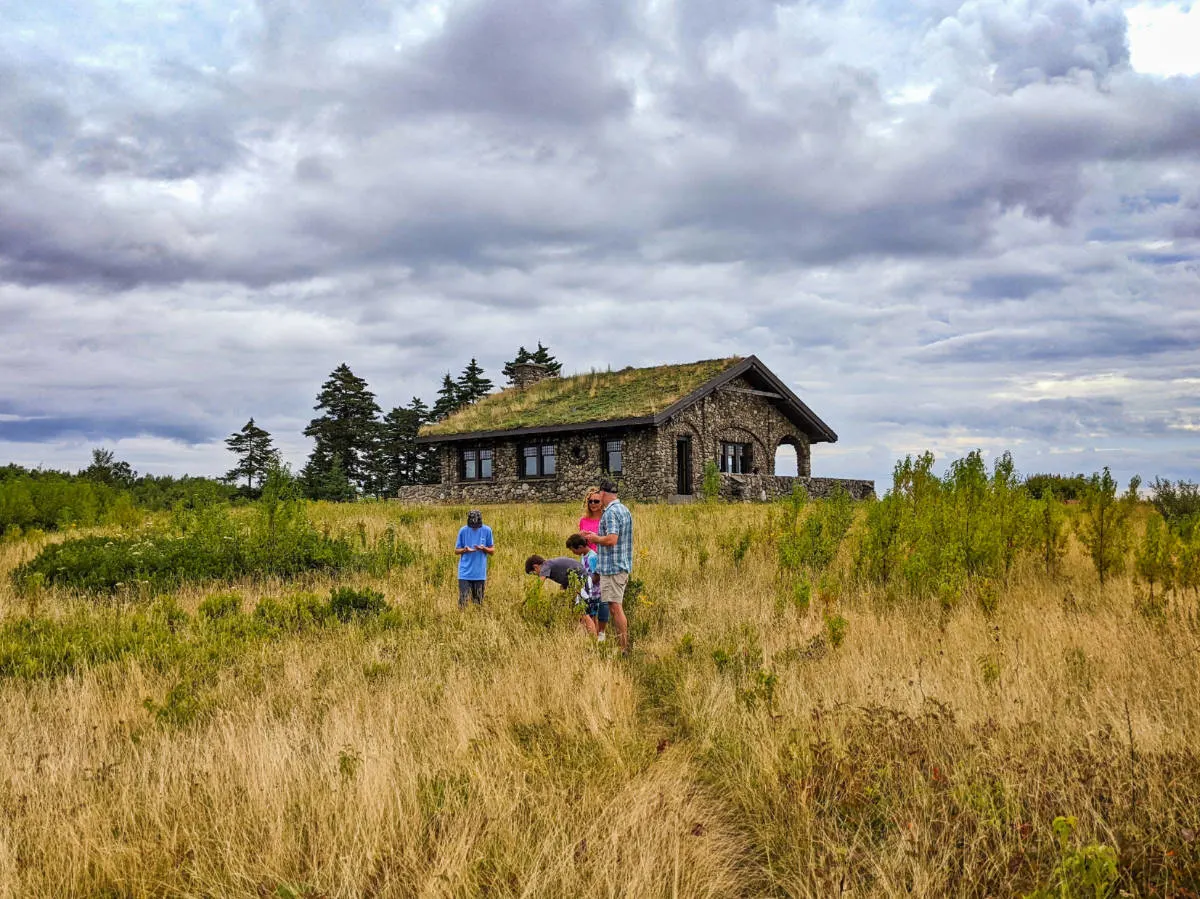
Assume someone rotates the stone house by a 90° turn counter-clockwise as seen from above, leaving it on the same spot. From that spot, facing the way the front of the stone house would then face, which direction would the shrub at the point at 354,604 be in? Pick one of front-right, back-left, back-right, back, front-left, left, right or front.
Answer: back-right

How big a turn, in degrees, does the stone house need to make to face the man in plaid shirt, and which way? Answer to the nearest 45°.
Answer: approximately 45° to its right

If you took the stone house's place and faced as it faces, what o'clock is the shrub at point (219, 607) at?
The shrub is roughly at 2 o'clock from the stone house.

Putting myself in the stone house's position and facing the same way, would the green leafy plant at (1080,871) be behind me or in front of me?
in front

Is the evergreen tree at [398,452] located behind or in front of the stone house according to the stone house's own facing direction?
behind

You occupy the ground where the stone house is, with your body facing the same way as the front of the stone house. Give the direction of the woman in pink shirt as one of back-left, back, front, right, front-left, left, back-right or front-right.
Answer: front-right

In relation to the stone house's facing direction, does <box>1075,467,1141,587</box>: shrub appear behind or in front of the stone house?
in front

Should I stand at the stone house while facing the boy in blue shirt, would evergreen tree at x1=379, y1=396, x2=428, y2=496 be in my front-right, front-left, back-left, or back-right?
back-right

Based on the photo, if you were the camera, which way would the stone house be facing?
facing the viewer and to the right of the viewer
